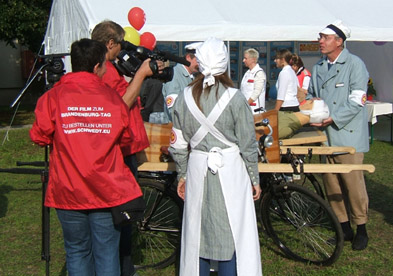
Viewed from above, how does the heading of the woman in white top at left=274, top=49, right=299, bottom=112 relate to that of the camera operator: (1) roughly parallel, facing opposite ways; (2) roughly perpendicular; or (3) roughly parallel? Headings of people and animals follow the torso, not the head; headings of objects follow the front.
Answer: roughly parallel, facing opposite ways

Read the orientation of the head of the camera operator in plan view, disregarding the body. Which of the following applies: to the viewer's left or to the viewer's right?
to the viewer's right

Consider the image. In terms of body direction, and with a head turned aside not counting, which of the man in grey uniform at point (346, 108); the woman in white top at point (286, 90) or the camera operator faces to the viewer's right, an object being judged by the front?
the camera operator

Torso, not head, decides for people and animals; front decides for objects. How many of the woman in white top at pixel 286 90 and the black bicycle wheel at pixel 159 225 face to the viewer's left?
1

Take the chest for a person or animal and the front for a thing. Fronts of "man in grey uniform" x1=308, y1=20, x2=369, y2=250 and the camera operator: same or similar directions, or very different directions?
very different directions

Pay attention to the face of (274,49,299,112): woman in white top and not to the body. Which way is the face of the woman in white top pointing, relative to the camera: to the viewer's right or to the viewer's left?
to the viewer's left
